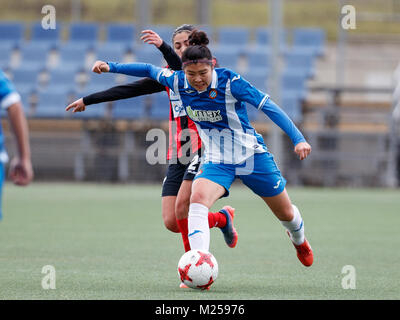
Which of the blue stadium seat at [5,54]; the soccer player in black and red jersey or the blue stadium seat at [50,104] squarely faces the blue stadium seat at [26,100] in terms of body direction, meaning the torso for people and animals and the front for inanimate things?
the blue stadium seat at [5,54]

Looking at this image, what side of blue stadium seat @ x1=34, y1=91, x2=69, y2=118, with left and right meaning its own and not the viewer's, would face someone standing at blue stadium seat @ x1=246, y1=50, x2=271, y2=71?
left

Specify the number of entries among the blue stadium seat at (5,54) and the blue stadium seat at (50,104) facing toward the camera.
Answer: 2

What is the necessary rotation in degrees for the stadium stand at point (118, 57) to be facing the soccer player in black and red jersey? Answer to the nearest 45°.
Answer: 0° — it already faces them

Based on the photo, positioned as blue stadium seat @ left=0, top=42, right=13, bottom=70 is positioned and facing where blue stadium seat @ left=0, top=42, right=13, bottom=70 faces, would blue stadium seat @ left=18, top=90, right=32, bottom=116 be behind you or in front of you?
in front

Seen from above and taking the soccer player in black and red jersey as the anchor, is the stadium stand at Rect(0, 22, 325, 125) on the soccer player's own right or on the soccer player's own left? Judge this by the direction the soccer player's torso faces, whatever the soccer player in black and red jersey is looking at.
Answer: on the soccer player's own right

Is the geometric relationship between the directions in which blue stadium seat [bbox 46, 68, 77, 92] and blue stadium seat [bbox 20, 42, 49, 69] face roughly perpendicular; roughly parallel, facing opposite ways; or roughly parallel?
roughly parallel

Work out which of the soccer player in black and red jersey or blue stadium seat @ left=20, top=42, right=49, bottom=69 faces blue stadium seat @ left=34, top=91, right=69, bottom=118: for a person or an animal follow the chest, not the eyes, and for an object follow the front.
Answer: blue stadium seat @ left=20, top=42, right=49, bottom=69

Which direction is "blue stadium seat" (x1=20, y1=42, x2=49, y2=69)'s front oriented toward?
toward the camera

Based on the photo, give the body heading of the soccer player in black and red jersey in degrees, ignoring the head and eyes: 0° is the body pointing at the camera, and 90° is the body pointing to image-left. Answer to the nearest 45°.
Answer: approximately 45°

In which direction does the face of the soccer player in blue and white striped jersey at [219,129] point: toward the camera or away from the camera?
toward the camera

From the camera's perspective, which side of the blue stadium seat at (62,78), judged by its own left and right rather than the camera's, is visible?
front

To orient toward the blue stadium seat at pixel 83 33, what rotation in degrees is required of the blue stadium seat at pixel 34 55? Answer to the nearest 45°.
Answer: approximately 135° to its left

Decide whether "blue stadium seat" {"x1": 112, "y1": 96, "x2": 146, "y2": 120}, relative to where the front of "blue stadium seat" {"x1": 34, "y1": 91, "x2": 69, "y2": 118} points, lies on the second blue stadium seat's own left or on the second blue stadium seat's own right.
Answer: on the second blue stadium seat's own left

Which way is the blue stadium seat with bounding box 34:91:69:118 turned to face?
toward the camera

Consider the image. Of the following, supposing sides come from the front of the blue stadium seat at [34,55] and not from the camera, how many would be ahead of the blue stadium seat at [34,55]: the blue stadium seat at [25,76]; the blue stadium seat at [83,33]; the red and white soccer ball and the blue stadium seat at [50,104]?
3

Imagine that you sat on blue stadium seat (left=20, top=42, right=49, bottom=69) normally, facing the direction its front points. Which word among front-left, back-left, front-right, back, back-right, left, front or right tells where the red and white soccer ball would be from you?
front

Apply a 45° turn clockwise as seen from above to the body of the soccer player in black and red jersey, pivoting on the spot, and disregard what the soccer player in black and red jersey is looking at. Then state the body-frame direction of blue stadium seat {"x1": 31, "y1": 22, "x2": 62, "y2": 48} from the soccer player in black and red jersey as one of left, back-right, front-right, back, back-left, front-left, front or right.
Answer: right

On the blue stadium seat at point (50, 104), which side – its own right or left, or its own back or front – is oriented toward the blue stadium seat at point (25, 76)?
back

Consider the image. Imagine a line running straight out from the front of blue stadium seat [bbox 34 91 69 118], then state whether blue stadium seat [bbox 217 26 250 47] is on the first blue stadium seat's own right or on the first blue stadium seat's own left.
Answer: on the first blue stadium seat's own left
